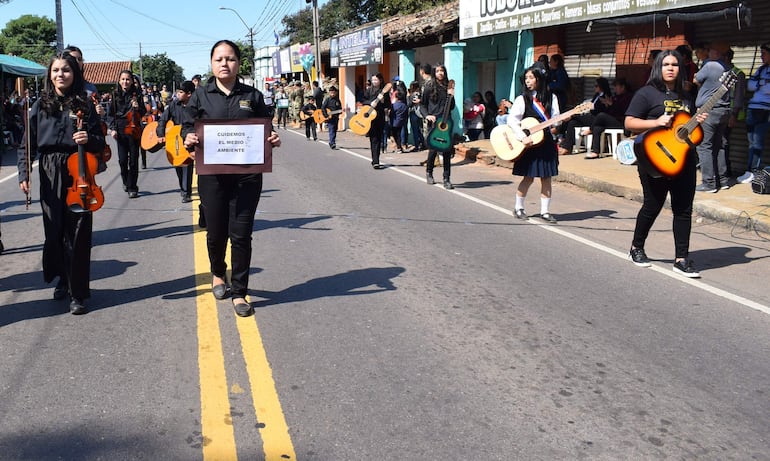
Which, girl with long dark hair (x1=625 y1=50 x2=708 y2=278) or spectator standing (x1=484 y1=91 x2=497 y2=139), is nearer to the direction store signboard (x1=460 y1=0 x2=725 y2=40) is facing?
the girl with long dark hair

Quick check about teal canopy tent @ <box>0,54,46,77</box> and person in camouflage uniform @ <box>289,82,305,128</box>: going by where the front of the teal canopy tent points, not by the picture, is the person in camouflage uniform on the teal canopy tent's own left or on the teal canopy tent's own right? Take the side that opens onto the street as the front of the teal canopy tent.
on the teal canopy tent's own left

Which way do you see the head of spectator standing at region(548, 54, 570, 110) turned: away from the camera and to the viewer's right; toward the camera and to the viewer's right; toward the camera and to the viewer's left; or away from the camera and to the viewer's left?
toward the camera and to the viewer's left

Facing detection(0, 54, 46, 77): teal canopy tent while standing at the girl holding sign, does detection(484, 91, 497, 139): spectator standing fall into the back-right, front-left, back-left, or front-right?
front-right

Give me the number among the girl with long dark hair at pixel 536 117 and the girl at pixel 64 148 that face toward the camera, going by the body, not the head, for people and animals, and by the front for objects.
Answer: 2

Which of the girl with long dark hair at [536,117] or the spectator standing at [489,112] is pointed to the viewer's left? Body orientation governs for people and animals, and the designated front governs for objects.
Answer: the spectator standing

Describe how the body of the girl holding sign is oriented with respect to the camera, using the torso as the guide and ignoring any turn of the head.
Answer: toward the camera
